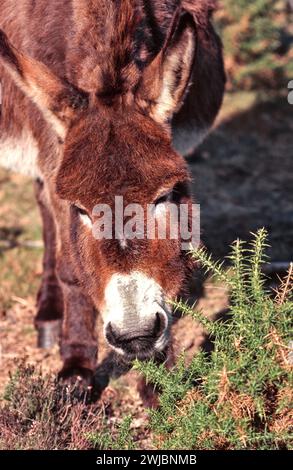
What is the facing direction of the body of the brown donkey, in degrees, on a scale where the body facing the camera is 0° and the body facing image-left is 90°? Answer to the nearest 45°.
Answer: approximately 0°

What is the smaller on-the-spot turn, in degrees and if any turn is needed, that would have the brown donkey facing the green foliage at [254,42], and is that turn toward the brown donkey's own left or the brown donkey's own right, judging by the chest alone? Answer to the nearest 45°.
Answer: approximately 180°
